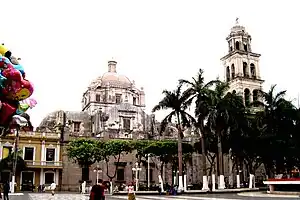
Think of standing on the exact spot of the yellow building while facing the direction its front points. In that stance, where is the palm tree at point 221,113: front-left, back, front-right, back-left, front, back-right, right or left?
front-left

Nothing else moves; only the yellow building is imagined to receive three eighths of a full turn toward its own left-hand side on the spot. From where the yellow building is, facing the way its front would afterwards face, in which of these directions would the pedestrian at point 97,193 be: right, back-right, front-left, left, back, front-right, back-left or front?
back-right

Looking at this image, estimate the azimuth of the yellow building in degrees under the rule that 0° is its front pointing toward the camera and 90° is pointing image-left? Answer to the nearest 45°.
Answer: approximately 0°

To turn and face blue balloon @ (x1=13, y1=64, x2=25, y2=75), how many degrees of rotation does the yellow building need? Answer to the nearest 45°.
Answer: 0° — it already faces it

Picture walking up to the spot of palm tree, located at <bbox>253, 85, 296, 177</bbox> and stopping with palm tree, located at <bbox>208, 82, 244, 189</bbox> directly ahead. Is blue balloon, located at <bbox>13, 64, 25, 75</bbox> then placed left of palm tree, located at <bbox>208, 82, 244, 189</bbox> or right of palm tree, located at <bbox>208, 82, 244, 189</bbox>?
left

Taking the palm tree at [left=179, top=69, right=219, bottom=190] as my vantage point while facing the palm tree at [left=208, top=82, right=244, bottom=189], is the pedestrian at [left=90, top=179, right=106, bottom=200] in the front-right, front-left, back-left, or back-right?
back-right

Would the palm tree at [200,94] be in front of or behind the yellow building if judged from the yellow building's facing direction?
in front

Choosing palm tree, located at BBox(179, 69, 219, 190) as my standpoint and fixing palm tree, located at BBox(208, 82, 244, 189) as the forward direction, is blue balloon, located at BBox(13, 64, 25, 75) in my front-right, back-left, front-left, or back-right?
back-right

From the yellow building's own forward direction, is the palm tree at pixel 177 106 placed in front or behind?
in front
